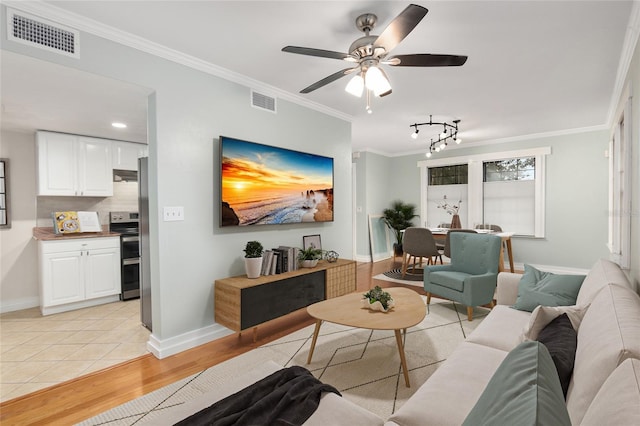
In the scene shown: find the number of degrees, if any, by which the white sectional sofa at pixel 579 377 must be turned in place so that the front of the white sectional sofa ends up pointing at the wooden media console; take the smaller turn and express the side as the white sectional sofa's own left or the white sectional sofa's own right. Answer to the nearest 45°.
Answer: approximately 45° to the white sectional sofa's own right

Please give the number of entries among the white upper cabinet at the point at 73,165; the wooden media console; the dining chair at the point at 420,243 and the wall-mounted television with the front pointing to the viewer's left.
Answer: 0

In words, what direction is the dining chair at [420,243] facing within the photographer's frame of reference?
facing away from the viewer and to the right of the viewer

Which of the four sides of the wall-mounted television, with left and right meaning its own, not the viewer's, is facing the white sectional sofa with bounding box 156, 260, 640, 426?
front

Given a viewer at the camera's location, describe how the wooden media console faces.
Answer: facing the viewer and to the right of the viewer

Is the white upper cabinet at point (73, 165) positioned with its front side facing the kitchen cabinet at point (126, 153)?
no

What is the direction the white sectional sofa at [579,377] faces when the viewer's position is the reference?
facing to the left of the viewer

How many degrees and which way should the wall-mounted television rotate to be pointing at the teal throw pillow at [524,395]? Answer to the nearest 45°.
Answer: approximately 45° to its right

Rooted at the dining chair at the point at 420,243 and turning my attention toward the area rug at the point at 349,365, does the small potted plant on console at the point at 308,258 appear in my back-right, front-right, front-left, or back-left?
front-right

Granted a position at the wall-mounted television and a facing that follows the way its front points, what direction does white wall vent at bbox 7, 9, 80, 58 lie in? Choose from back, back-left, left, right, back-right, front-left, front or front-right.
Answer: right

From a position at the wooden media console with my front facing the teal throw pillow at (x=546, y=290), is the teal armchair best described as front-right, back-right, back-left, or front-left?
front-left

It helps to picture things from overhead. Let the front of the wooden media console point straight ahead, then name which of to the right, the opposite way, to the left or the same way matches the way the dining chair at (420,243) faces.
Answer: to the left

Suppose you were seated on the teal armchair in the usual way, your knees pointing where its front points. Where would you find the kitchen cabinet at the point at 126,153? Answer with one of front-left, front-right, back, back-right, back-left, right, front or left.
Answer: front-right

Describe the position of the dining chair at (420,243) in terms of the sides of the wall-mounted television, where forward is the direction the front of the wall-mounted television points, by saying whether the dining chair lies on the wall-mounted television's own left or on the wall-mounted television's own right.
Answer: on the wall-mounted television's own left
